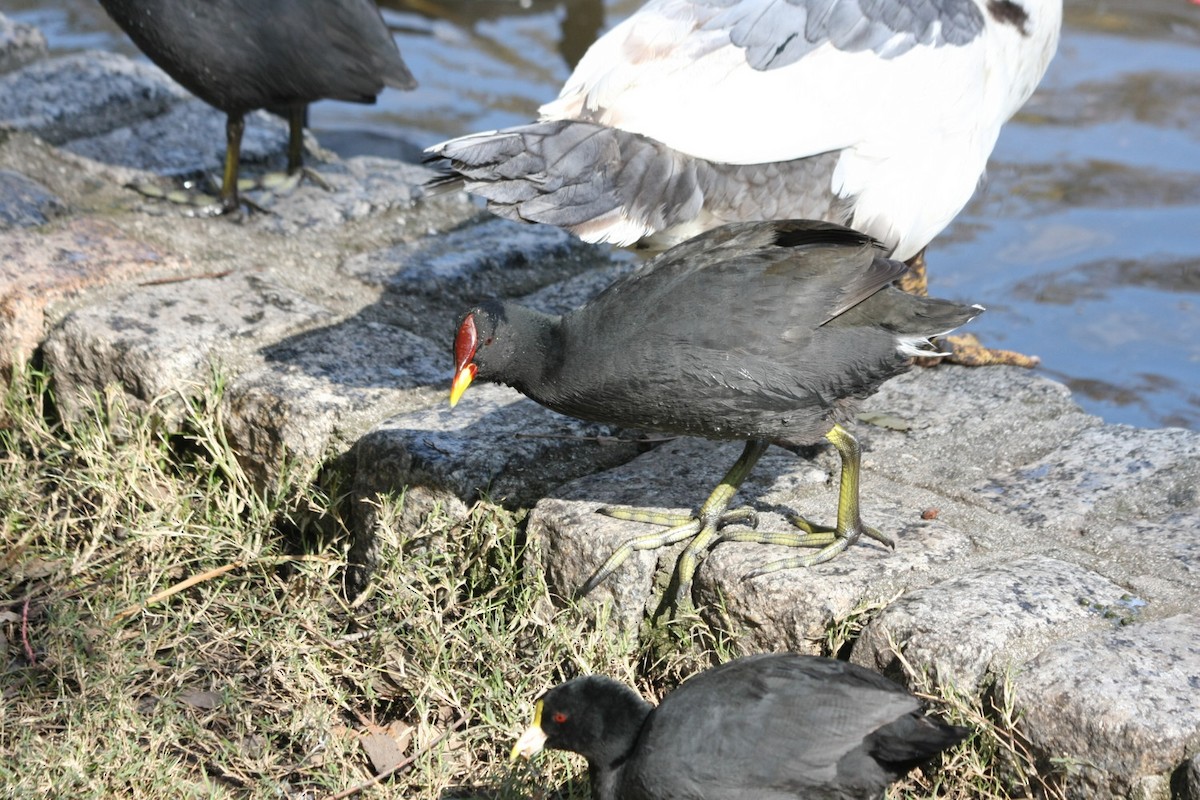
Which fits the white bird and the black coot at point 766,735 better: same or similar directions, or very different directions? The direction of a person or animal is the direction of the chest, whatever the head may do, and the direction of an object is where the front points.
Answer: very different directions

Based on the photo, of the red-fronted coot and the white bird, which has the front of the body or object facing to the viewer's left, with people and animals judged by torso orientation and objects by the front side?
the red-fronted coot

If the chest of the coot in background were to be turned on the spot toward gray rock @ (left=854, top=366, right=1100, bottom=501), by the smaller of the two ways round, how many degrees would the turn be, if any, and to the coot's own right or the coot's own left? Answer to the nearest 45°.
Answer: approximately 135° to the coot's own left

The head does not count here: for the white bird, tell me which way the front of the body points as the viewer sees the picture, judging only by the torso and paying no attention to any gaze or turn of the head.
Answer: to the viewer's right

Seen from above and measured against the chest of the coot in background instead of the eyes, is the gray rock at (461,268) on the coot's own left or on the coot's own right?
on the coot's own left

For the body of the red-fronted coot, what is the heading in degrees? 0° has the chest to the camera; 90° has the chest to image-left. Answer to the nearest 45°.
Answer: approximately 90°

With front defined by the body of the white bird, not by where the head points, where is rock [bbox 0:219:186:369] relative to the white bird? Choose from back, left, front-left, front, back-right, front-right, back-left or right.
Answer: back

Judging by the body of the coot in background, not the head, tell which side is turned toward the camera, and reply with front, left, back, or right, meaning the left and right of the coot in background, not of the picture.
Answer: left

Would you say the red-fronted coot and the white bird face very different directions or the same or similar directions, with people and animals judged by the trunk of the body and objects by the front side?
very different directions

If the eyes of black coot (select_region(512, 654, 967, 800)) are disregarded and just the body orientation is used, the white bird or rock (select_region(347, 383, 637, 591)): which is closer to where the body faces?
the rock

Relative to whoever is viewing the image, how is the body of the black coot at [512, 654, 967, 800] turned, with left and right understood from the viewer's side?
facing to the left of the viewer

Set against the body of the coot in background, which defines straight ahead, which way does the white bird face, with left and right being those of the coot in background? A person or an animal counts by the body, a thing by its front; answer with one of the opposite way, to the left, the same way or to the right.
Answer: the opposite way
